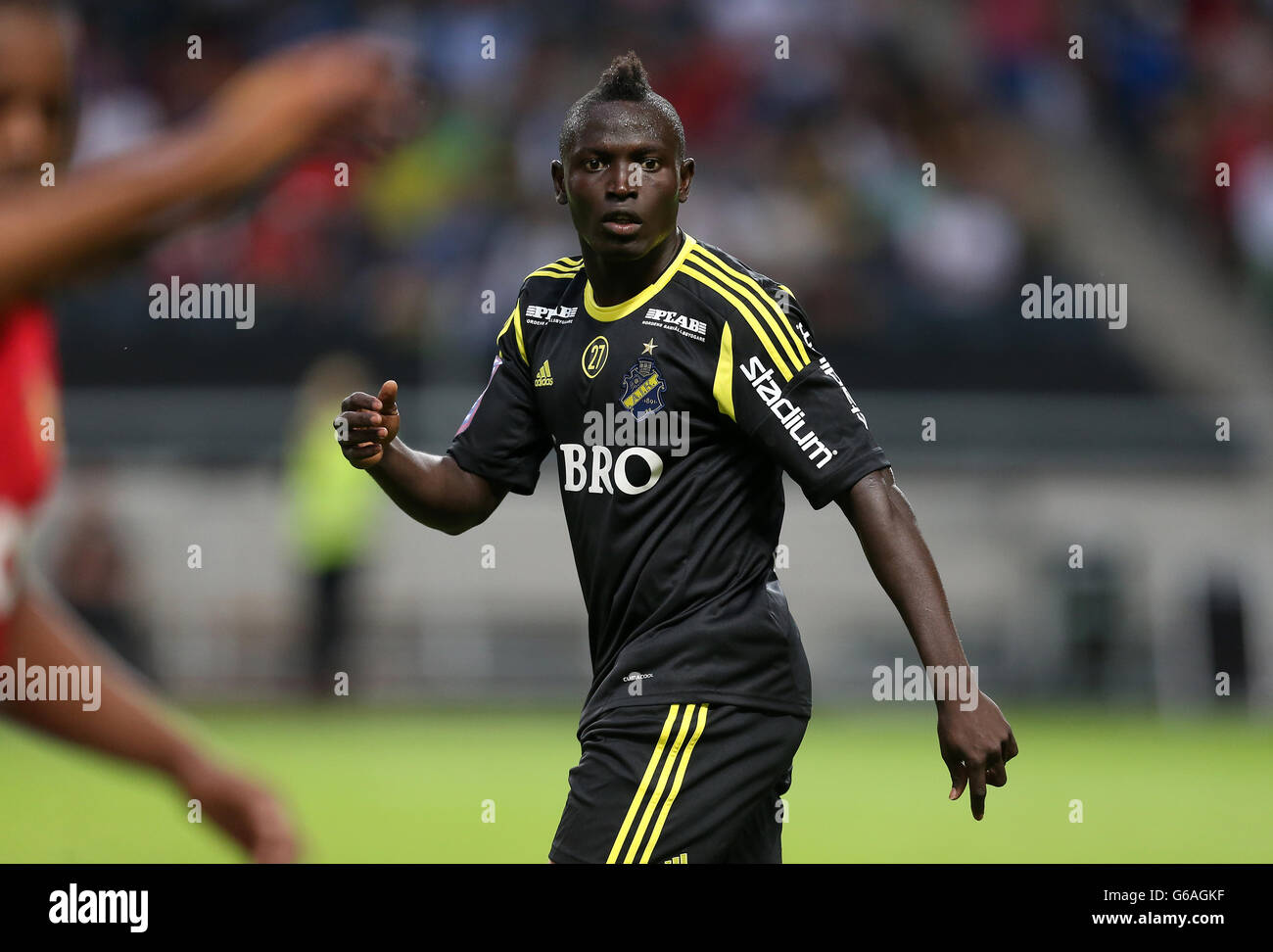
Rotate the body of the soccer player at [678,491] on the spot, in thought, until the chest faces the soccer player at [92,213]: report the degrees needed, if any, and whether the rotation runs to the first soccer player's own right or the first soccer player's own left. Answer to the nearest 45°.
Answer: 0° — they already face them

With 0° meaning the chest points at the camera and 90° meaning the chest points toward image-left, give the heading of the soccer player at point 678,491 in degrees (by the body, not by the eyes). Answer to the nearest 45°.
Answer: approximately 45°
